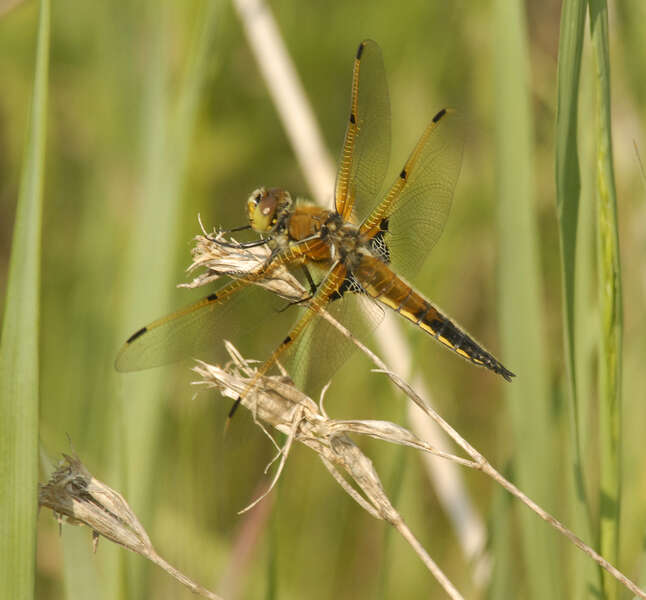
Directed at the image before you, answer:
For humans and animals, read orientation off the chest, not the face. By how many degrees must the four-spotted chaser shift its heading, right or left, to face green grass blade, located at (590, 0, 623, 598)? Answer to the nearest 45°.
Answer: approximately 135° to its left

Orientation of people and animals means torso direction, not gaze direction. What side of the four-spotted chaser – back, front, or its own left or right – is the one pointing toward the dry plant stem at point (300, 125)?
right

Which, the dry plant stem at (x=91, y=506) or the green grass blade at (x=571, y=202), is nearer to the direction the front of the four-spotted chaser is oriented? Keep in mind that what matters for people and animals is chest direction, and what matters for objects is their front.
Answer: the dry plant stem

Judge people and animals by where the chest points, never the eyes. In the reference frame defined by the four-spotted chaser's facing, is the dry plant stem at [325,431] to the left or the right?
on its left

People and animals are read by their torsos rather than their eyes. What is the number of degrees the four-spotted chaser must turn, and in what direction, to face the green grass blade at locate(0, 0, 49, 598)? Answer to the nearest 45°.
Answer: approximately 45° to its left

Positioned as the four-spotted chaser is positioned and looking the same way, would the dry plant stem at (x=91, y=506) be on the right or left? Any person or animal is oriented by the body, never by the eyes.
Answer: on its left

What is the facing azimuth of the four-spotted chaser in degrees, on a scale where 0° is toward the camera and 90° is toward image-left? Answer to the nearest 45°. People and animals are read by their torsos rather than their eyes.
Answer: approximately 90°
